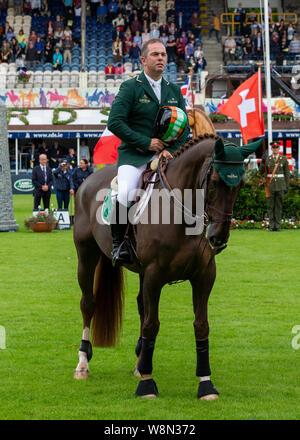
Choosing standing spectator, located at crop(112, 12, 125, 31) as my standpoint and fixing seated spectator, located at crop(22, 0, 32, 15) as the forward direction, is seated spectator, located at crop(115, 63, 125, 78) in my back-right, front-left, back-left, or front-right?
back-left

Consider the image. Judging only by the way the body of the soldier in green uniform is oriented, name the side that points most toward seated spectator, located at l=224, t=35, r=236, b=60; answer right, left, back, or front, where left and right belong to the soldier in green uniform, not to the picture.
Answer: back

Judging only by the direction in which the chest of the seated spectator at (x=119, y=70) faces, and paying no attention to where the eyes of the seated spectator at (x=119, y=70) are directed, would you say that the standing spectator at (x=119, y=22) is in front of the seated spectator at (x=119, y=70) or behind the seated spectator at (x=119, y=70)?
behind

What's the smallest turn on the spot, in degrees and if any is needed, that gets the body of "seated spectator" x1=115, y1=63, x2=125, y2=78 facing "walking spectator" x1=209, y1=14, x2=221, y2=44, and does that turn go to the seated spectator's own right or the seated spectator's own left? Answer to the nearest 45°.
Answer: approximately 135° to the seated spectator's own left

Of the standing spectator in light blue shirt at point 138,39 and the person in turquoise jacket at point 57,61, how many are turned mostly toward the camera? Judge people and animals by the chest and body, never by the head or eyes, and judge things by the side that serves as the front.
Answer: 2

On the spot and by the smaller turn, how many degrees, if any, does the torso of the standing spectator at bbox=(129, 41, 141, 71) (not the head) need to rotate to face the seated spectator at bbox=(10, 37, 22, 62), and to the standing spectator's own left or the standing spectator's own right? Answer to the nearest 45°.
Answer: approximately 90° to the standing spectator's own right

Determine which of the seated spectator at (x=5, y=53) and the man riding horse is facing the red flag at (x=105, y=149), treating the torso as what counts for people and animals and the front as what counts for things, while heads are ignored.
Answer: the seated spectator

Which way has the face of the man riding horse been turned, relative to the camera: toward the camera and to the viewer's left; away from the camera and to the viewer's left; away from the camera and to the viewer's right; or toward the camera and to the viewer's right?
toward the camera and to the viewer's right

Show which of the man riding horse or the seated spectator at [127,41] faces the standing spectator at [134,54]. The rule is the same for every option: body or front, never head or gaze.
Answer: the seated spectator at [127,41]

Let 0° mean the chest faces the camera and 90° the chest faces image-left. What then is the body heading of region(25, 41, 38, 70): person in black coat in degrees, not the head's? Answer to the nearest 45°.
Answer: approximately 0°

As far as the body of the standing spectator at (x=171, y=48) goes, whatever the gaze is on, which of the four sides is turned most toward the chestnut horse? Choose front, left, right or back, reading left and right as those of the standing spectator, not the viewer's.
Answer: front

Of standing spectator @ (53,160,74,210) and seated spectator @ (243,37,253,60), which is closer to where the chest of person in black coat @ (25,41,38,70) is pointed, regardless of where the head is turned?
the standing spectator

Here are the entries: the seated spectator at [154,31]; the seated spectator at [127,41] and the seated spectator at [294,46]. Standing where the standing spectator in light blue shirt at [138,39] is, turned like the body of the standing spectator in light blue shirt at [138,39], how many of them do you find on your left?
2

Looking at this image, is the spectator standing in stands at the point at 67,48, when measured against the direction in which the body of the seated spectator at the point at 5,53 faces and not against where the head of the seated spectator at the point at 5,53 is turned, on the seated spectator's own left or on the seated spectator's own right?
on the seated spectator's own left
